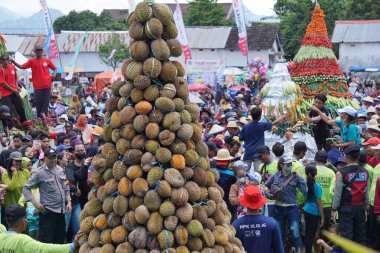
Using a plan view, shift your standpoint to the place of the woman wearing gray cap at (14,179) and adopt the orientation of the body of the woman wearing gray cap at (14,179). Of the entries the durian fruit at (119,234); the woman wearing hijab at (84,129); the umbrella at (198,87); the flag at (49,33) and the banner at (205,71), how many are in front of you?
1

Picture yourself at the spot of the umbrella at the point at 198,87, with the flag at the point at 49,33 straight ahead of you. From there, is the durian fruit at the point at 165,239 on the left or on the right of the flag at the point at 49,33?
left

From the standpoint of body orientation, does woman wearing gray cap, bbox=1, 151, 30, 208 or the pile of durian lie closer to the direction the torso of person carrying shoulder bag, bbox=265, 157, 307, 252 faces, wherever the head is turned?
the pile of durian

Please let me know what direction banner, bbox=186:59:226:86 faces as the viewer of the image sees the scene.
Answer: facing the viewer

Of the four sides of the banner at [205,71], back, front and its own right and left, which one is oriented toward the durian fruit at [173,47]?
front

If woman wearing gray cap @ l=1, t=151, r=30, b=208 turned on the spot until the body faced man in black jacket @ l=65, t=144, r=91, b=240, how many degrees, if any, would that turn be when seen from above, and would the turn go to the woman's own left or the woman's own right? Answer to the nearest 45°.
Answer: approximately 90° to the woman's own left

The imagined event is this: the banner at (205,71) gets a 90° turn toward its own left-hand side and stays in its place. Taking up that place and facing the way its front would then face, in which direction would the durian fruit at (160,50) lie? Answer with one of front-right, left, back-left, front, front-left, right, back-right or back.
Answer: right

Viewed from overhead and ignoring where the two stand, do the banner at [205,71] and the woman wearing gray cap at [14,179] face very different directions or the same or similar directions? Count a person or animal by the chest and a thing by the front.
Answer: same or similar directions

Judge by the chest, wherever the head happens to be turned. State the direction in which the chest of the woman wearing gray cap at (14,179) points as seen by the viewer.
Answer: toward the camera
